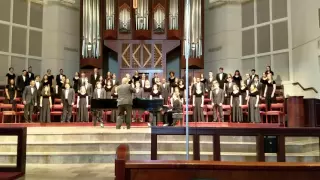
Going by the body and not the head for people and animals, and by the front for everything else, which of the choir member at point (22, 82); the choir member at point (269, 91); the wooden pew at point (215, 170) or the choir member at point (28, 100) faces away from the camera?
the wooden pew

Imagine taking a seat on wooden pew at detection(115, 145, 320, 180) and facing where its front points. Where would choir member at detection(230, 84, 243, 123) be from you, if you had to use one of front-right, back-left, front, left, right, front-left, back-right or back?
front

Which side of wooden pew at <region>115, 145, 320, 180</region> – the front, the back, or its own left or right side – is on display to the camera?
back

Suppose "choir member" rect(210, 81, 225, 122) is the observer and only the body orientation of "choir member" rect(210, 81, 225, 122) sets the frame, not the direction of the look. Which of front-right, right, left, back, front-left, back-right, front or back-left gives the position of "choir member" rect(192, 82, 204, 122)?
right

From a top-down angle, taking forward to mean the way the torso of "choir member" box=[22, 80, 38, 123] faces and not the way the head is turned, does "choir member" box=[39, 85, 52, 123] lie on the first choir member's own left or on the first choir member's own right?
on the first choir member's own left

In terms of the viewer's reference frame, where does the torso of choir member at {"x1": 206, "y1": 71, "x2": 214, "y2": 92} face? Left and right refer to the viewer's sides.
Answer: facing the viewer and to the left of the viewer

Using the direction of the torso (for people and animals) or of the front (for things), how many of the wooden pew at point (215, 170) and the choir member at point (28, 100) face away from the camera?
1

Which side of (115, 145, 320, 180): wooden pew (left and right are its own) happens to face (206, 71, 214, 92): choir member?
front

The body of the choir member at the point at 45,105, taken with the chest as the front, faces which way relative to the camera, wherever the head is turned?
toward the camera

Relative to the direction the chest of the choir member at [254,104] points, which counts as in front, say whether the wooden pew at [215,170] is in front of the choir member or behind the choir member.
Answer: in front

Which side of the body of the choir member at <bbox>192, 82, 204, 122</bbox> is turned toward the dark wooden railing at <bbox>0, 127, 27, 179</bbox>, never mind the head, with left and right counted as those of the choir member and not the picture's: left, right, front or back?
front

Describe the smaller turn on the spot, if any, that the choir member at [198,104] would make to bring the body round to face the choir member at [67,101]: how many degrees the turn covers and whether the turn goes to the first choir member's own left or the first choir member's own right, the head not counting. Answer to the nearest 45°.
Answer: approximately 90° to the first choir member's own right

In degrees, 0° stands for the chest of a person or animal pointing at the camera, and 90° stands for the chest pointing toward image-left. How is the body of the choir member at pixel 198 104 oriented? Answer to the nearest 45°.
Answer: approximately 0°

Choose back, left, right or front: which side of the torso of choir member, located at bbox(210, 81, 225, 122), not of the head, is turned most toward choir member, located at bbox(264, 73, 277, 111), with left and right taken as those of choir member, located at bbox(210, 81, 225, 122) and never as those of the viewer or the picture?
left

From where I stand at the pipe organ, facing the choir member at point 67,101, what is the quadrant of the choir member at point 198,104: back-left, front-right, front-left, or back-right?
front-left

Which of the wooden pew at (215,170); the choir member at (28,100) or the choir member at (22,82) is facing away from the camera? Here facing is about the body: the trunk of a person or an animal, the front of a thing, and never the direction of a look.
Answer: the wooden pew

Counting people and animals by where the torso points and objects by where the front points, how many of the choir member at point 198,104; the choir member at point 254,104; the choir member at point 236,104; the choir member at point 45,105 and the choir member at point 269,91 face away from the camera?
0

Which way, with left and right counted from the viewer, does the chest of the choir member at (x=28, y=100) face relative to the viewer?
facing the viewer and to the right of the viewer

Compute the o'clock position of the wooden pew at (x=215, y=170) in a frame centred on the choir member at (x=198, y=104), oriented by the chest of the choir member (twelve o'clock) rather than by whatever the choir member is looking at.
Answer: The wooden pew is roughly at 12 o'clock from the choir member.
